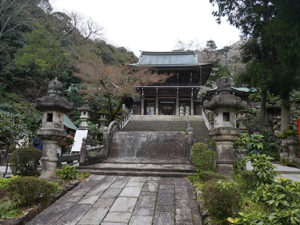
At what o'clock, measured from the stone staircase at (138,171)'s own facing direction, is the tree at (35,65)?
The tree is roughly at 5 o'clock from the stone staircase.

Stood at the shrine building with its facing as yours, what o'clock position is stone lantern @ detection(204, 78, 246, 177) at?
The stone lantern is roughly at 12 o'clock from the shrine building.

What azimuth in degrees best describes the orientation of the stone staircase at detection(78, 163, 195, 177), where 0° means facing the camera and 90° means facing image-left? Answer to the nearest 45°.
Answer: approximately 0°

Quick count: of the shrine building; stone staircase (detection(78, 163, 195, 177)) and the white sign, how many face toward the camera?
3

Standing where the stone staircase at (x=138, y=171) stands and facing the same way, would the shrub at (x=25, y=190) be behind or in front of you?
in front

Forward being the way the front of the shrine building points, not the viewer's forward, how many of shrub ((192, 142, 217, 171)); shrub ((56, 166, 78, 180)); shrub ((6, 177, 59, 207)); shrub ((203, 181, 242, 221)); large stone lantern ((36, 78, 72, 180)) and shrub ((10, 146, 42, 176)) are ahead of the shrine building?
6

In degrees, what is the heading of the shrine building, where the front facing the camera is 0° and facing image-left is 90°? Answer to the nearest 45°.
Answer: approximately 0°

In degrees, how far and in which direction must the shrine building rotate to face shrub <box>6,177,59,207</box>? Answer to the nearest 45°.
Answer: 0° — it already faces it

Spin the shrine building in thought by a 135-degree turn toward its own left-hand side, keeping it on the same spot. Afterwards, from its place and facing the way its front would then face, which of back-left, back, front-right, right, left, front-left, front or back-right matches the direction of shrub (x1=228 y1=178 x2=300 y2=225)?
back-right

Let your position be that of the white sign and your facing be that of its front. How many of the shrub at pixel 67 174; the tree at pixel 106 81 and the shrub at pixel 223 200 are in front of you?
2

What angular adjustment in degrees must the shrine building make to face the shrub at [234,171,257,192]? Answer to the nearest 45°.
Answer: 0° — it already faces it

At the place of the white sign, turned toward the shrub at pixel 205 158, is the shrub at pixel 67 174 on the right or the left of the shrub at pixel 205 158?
right
